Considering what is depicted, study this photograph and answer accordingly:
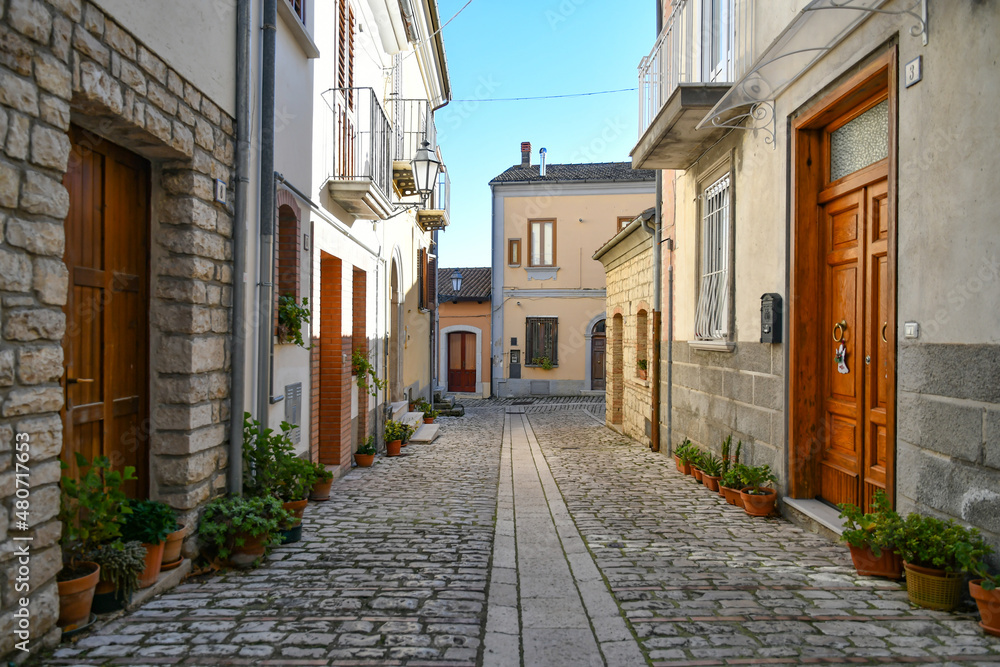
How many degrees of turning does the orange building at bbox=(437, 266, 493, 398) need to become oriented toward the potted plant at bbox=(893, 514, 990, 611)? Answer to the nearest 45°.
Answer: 0° — it already faces it

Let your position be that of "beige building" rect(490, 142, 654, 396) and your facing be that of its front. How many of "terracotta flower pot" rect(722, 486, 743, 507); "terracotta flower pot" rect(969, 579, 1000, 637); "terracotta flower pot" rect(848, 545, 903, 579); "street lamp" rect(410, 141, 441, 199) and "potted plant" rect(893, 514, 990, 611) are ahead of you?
5

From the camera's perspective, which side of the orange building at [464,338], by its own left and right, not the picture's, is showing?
front

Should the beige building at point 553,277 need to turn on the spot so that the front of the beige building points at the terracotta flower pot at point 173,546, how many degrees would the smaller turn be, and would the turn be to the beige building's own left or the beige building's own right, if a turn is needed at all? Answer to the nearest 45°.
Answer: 0° — it already faces it

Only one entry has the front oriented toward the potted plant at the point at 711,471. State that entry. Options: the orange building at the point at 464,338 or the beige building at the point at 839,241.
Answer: the orange building at the point at 464,338

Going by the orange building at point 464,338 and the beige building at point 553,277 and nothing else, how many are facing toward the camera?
2

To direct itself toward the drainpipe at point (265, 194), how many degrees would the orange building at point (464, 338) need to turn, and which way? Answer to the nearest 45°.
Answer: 0° — it already faces it

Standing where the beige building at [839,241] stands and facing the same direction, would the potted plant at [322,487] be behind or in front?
in front

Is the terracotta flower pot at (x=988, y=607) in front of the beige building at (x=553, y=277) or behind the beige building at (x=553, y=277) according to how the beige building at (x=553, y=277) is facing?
in front

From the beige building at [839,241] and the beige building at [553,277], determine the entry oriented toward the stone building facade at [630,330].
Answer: the beige building at [553,277]

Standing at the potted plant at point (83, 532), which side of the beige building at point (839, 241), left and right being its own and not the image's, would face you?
front

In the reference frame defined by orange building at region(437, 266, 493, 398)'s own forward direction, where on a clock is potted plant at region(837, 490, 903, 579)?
The potted plant is roughly at 12 o'clock from the orange building.

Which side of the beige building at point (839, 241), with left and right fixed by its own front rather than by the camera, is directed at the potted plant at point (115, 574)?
front

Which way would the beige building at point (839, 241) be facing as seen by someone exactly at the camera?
facing the viewer and to the left of the viewer

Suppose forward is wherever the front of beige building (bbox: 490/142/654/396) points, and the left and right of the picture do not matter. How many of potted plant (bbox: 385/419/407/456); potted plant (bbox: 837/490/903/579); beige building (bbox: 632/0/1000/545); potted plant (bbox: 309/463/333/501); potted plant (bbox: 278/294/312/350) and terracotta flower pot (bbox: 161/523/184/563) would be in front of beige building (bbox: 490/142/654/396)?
6

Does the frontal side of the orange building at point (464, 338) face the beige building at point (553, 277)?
no

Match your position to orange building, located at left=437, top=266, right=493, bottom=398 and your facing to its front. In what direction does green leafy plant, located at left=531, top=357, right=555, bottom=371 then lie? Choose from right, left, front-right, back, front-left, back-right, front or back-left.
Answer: front-left

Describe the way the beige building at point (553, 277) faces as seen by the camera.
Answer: facing the viewer
